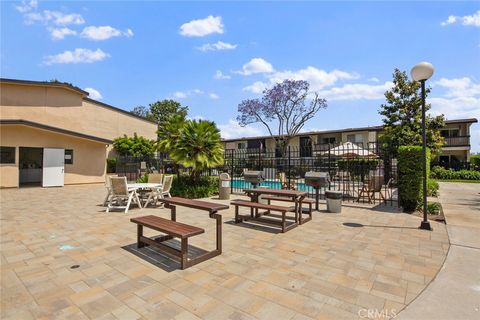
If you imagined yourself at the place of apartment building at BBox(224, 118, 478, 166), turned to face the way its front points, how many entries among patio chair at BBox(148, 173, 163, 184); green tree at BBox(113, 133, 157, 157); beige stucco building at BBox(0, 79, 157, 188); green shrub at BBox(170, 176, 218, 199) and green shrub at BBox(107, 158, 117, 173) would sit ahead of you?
5

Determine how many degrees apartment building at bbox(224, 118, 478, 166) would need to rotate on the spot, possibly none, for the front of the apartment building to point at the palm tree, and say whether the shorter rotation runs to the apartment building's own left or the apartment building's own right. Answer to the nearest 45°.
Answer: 0° — it already faces it

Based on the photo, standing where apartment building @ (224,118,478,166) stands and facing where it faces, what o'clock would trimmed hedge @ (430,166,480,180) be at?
The trimmed hedge is roughly at 11 o'clock from the apartment building.

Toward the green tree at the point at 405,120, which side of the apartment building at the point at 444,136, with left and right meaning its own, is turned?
front

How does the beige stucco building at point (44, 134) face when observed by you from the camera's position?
facing the viewer and to the right of the viewer

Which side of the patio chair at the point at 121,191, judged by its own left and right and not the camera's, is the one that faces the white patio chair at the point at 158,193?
front

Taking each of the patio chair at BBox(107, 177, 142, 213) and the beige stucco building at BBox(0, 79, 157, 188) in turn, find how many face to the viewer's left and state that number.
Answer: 0

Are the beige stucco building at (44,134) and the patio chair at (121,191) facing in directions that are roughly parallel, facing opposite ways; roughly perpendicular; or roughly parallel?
roughly perpendicular

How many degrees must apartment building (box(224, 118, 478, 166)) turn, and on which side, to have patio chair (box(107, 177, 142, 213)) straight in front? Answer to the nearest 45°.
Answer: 0° — it already faces it

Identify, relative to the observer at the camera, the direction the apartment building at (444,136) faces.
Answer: facing the viewer and to the left of the viewer

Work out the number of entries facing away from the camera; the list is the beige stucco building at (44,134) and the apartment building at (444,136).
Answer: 0
